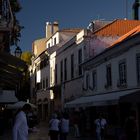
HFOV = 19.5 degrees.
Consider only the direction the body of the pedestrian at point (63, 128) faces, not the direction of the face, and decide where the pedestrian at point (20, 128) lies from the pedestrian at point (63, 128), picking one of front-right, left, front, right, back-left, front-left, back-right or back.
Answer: back

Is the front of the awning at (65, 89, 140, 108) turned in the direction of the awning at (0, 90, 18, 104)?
yes

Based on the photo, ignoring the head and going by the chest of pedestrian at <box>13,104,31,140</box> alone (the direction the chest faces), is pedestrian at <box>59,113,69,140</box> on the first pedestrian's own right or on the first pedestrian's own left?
on the first pedestrian's own left

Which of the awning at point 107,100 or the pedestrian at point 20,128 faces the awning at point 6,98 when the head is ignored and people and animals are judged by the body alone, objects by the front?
the awning at point 107,100

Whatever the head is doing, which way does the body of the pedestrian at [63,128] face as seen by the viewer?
away from the camera

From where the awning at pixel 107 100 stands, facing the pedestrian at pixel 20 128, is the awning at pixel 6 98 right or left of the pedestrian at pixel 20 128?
right
